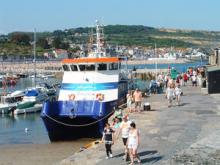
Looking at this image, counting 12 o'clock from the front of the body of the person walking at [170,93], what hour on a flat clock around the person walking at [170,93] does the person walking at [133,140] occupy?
the person walking at [133,140] is roughly at 12 o'clock from the person walking at [170,93].

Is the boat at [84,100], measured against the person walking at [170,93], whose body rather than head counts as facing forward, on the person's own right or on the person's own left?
on the person's own right

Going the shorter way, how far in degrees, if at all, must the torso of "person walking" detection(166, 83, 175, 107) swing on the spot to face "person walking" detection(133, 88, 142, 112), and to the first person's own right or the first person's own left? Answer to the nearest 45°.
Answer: approximately 45° to the first person's own right

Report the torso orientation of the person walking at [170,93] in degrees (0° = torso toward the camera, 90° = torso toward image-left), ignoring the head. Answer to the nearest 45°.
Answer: approximately 0°
